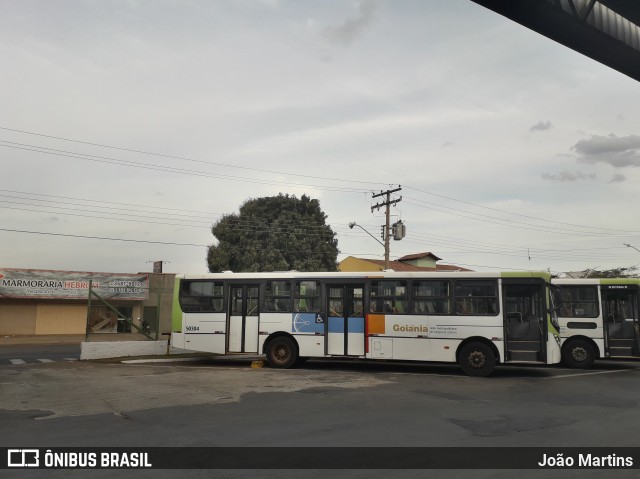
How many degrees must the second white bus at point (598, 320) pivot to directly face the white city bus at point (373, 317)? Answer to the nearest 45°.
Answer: approximately 135° to its right

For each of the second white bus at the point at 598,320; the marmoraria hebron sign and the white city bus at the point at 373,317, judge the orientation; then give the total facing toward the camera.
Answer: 1

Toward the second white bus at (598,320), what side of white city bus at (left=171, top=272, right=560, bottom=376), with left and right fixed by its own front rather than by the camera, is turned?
front

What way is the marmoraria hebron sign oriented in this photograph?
toward the camera

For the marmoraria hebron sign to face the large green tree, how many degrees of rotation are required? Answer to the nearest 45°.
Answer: approximately 90° to its left

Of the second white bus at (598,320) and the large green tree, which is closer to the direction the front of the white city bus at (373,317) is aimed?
the second white bus

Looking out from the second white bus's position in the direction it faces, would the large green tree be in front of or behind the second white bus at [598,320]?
behind

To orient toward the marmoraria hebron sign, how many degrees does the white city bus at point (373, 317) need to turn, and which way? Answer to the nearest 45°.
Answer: approximately 135° to its left

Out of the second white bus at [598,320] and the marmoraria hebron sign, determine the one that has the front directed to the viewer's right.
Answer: the second white bus

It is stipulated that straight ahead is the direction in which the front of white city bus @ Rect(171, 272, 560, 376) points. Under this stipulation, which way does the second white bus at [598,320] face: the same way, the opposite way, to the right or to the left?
the same way

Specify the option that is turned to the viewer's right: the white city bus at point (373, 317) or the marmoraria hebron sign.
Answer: the white city bus

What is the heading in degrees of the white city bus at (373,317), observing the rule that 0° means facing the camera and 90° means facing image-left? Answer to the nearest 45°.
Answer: approximately 270°

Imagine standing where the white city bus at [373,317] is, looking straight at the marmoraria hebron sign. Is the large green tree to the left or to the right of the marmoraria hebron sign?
right

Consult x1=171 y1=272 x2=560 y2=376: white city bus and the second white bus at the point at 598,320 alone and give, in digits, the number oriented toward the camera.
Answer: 0

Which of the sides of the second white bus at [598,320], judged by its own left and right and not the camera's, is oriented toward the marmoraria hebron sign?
back

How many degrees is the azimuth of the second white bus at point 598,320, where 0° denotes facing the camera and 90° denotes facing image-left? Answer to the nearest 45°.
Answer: approximately 270°
